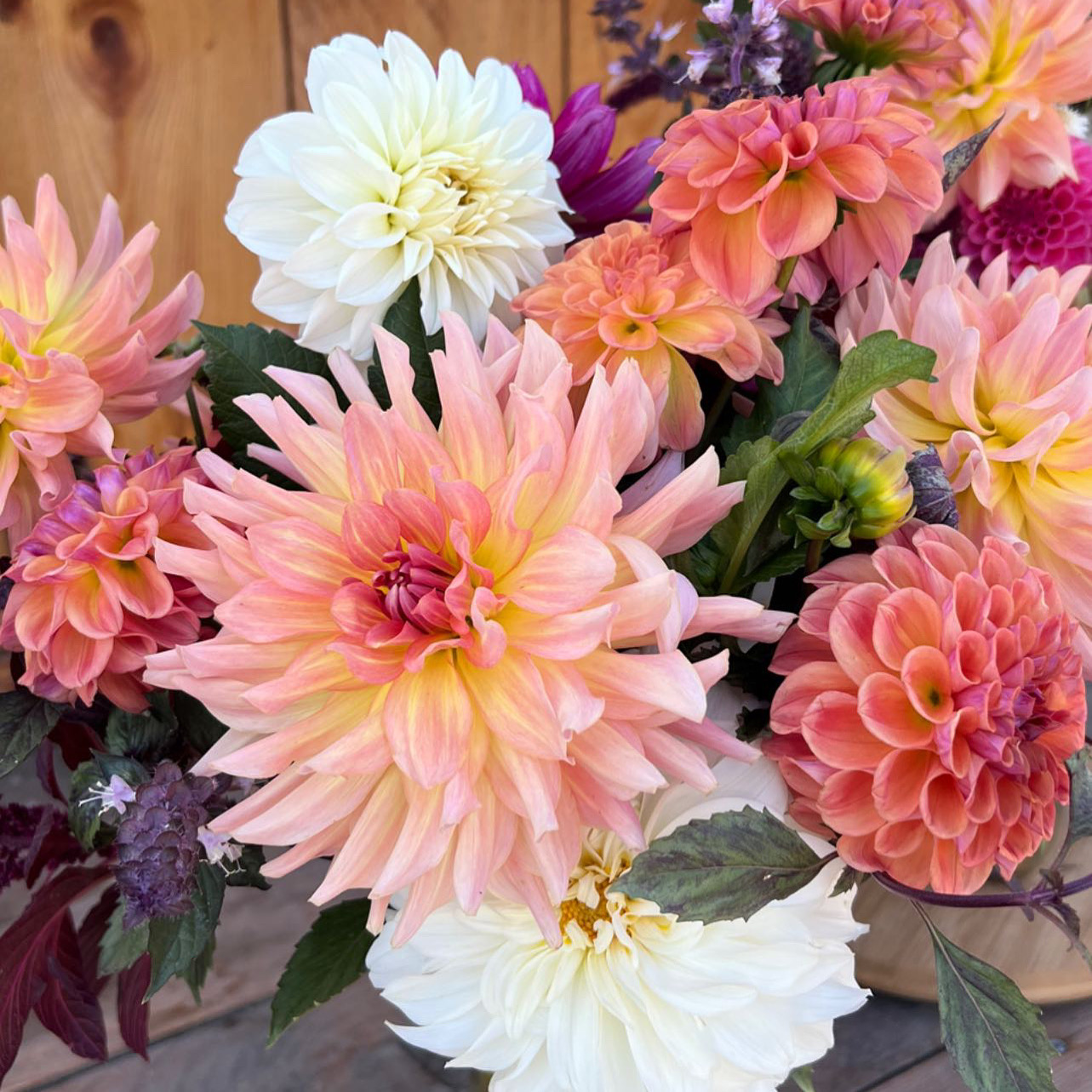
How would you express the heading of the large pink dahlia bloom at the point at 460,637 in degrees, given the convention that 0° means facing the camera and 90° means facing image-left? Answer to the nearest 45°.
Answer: approximately 0°

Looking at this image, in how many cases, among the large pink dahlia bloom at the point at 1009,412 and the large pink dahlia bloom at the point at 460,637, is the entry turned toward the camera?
2
